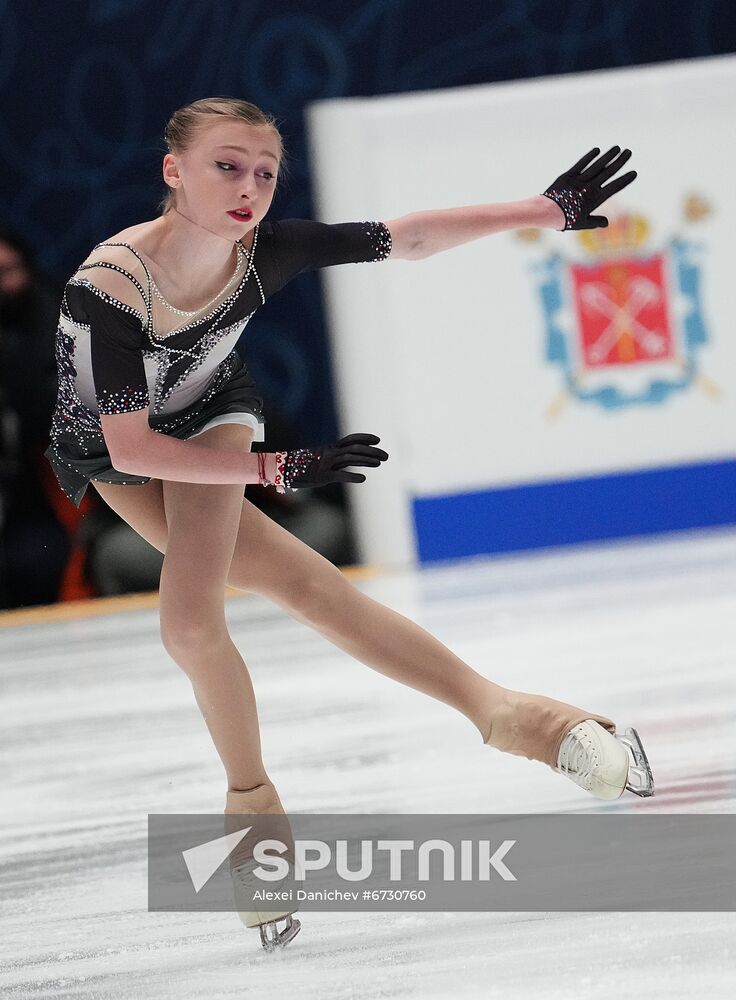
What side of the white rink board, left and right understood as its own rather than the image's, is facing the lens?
front

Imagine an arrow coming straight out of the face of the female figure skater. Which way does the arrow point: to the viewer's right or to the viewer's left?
to the viewer's right

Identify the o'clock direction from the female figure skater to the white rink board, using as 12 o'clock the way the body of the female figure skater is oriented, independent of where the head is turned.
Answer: The white rink board is roughly at 8 o'clock from the female figure skater.

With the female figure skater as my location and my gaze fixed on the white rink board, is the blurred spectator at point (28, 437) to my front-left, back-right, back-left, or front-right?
front-left

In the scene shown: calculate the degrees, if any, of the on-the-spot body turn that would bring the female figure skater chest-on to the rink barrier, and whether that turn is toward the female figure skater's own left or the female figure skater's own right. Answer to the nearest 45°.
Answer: approximately 135° to the female figure skater's own left

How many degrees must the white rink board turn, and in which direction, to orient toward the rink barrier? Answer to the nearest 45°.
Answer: approximately 45° to its right

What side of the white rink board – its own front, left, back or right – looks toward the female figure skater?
front

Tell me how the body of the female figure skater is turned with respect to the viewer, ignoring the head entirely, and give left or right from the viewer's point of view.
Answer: facing the viewer and to the right of the viewer

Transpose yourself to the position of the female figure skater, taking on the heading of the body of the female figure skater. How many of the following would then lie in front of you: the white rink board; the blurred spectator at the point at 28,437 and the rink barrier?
0

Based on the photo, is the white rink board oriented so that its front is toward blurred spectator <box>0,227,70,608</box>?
no

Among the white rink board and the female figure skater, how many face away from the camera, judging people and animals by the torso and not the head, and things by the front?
0
